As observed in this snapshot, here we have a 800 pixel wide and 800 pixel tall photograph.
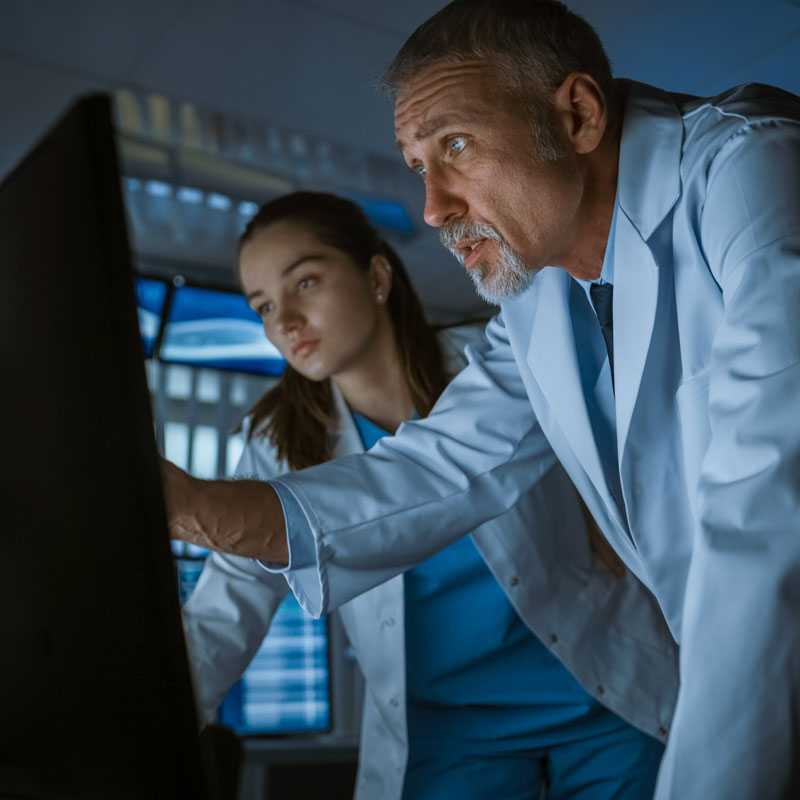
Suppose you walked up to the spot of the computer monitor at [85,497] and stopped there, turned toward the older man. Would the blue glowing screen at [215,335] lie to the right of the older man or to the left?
left

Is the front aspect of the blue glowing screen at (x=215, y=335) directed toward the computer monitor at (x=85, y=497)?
yes

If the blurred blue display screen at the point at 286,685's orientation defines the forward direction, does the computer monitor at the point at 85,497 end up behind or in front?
in front

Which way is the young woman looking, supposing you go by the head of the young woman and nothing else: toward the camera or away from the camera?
toward the camera

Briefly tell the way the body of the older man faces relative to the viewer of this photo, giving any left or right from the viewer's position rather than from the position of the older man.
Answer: facing the viewer and to the left of the viewer

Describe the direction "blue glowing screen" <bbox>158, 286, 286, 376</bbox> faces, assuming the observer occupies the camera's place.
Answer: facing the viewer

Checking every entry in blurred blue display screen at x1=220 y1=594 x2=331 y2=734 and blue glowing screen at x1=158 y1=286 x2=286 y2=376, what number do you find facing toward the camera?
2

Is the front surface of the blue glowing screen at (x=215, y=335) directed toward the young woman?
yes

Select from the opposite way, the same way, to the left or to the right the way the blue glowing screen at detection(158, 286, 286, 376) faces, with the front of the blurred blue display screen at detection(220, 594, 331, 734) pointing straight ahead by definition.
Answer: the same way

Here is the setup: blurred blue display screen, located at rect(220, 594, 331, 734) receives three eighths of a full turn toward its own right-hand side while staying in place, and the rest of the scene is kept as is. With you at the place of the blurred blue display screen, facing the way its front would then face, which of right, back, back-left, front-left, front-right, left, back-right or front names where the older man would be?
back-left

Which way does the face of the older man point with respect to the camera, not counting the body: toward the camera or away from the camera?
toward the camera

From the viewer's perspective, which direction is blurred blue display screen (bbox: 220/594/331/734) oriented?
toward the camera

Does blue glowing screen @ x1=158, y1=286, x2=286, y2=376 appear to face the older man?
yes

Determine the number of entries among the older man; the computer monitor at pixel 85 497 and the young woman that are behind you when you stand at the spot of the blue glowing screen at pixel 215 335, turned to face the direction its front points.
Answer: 0
